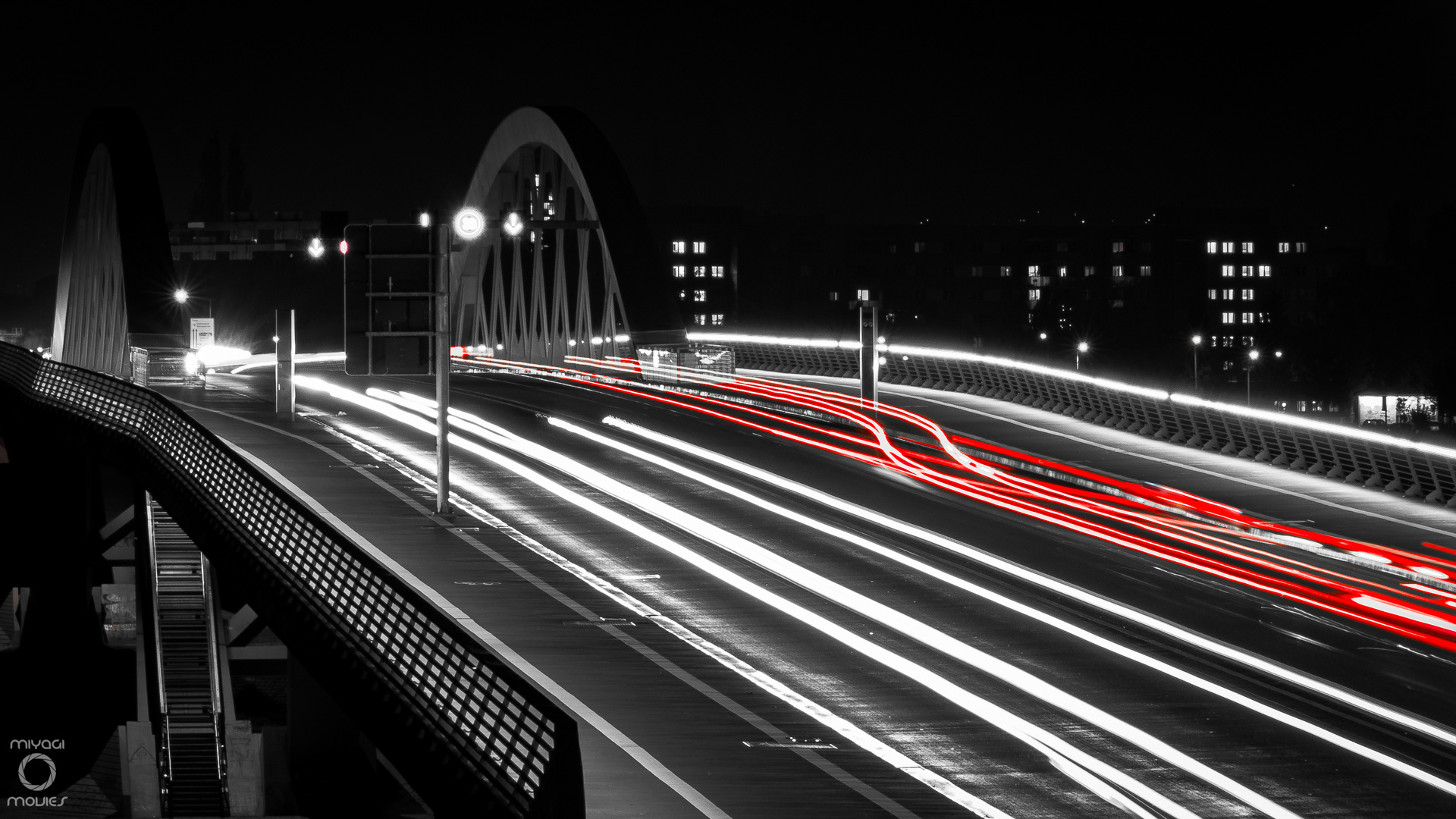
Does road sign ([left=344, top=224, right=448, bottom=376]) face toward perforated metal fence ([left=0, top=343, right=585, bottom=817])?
no

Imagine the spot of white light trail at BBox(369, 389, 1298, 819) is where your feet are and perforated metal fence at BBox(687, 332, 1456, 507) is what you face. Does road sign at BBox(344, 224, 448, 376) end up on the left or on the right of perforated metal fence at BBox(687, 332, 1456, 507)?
left

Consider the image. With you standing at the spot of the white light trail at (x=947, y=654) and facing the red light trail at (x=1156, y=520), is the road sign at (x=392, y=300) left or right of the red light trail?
left

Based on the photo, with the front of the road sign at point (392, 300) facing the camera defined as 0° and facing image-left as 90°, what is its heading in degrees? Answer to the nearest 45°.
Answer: approximately 180°

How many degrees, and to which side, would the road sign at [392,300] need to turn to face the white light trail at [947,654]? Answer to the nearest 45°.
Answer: approximately 180°

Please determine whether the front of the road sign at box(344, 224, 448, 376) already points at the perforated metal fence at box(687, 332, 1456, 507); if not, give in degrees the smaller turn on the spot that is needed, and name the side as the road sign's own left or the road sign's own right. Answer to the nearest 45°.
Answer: approximately 90° to the road sign's own right

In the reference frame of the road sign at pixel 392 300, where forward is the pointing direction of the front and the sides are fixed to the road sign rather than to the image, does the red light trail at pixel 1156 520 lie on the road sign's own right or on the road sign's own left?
on the road sign's own right

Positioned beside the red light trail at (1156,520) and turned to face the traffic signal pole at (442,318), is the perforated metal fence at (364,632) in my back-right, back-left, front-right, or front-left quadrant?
front-left
